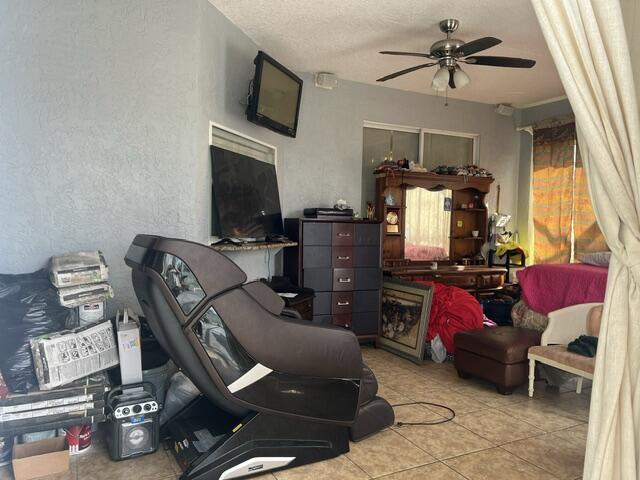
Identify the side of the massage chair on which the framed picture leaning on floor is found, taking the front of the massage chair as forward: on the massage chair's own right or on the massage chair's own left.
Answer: on the massage chair's own left

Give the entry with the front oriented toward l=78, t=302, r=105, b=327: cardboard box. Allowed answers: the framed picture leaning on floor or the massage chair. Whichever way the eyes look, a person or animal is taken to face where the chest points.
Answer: the framed picture leaning on floor

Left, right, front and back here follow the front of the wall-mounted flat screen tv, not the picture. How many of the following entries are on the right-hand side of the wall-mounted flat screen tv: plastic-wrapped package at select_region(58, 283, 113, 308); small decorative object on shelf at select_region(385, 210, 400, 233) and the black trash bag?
2

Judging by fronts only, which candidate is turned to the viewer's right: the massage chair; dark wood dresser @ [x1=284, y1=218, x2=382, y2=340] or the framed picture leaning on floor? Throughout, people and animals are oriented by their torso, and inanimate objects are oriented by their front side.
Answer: the massage chair

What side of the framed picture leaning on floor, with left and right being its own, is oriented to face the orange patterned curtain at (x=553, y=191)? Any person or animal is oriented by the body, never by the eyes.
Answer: back

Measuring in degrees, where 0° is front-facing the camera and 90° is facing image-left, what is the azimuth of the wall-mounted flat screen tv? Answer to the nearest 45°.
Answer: approximately 315°

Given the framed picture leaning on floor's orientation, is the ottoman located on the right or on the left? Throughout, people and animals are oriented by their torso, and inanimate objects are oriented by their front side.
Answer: on its left

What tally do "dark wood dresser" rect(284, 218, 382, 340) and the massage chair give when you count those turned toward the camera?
1

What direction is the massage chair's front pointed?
to the viewer's right

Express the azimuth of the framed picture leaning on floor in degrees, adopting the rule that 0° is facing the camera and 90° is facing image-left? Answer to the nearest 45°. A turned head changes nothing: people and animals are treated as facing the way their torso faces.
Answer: approximately 45°
